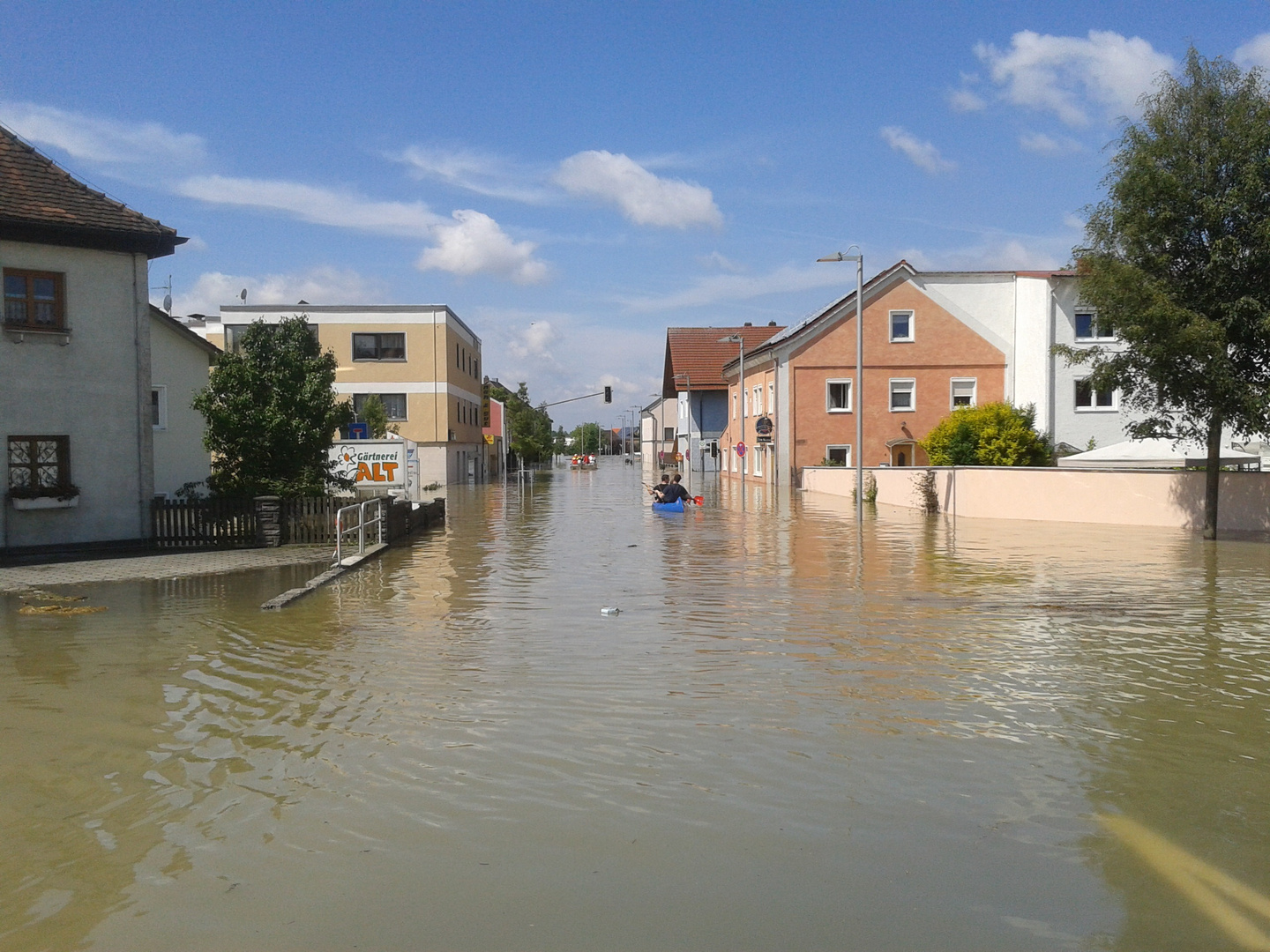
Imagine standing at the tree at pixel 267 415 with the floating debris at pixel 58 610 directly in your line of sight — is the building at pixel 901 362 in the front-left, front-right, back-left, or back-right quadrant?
back-left

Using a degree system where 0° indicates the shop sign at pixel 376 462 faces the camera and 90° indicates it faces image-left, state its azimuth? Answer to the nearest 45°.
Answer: approximately 0°

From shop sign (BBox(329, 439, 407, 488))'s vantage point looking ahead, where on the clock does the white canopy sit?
The white canopy is roughly at 10 o'clock from the shop sign.

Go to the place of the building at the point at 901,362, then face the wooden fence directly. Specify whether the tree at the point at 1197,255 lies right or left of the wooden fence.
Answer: left

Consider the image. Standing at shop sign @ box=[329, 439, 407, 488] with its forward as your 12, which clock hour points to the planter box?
The planter box is roughly at 1 o'clock from the shop sign.

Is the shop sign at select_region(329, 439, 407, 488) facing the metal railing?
yes

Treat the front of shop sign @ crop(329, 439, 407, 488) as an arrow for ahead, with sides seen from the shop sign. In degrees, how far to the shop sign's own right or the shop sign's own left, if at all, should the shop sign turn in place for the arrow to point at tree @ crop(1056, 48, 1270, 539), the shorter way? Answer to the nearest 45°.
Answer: approximately 45° to the shop sign's own left

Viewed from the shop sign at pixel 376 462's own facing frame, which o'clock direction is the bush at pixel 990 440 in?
The bush is roughly at 9 o'clock from the shop sign.

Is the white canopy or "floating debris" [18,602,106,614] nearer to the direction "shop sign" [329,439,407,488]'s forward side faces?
the floating debris

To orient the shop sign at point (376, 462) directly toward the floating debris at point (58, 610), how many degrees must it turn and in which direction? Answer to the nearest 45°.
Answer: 0° — it already faces it

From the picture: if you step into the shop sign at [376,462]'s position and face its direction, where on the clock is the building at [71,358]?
The building is roughly at 1 o'clock from the shop sign.

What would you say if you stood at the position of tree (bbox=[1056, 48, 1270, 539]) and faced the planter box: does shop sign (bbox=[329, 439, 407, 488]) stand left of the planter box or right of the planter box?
right
